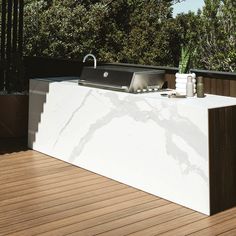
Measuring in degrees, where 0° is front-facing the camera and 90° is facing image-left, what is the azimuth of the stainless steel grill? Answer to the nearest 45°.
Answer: approximately 45°

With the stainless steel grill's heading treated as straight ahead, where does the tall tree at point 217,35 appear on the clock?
The tall tree is roughly at 5 o'clock from the stainless steel grill.

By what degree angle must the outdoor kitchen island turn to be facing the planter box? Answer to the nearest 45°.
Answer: approximately 90° to its right

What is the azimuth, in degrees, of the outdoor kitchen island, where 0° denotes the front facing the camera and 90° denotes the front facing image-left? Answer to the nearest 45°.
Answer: approximately 45°
